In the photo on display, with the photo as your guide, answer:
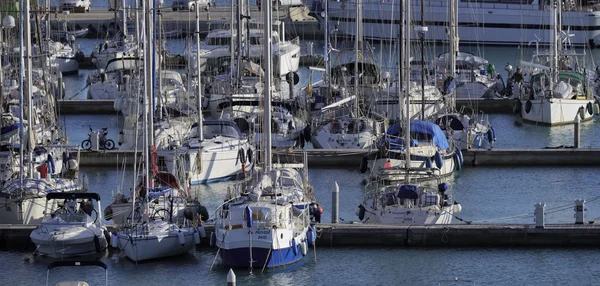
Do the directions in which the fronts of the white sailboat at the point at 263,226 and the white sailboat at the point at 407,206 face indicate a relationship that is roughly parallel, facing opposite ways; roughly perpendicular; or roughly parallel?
roughly parallel

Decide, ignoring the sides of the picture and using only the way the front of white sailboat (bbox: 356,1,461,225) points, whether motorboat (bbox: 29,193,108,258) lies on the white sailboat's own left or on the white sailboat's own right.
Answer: on the white sailboat's own left

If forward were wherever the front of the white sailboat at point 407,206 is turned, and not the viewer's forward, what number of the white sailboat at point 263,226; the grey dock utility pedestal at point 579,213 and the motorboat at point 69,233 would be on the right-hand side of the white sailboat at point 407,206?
1

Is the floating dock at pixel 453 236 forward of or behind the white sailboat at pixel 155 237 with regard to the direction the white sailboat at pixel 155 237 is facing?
behind

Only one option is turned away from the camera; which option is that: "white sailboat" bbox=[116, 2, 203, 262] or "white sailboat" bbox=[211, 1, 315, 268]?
"white sailboat" bbox=[211, 1, 315, 268]

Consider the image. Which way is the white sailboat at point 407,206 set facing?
away from the camera

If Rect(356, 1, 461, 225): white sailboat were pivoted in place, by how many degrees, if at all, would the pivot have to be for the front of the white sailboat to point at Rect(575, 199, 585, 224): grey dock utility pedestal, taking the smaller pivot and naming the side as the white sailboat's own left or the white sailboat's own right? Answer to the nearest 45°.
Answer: approximately 90° to the white sailboat's own right

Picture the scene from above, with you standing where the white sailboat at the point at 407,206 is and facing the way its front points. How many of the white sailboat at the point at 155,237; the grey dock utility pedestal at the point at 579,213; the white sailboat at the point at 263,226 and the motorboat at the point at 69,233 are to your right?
1

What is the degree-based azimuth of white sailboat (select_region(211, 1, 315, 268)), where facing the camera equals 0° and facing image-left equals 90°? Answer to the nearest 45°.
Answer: approximately 180°

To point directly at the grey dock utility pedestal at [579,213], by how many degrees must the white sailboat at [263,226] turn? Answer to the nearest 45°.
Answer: approximately 90° to its right

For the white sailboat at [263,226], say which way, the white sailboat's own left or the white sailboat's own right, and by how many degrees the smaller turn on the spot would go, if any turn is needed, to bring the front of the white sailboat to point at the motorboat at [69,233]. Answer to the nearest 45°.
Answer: approximately 90° to the white sailboat's own left
